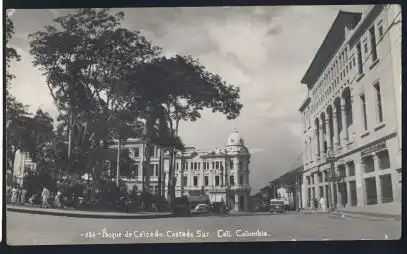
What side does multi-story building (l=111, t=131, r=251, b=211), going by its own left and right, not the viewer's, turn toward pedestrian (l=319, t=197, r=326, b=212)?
left

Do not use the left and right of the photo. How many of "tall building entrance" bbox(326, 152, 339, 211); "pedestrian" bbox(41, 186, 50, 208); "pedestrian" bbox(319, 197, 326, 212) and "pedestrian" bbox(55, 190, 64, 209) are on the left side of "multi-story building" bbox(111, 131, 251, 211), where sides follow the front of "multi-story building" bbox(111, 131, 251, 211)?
2

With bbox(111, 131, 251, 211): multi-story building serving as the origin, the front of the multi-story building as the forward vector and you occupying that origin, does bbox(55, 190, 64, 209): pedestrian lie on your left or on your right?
on your right

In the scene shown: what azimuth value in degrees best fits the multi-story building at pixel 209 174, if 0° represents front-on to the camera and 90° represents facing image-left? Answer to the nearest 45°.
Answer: approximately 0°

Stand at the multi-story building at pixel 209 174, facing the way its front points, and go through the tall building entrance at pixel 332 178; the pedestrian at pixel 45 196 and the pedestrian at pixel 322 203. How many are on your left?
2

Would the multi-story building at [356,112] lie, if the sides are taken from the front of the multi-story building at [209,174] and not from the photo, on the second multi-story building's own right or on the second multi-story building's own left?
on the second multi-story building's own left
